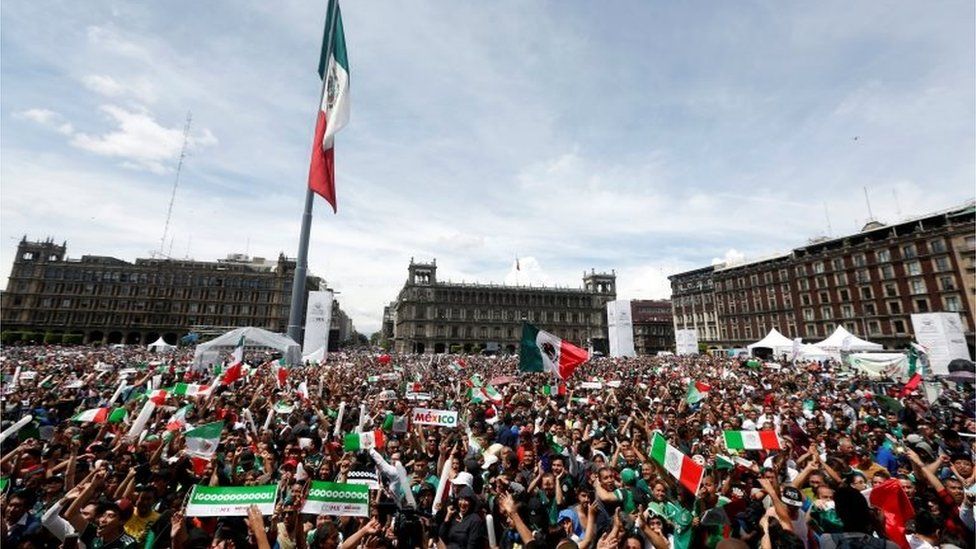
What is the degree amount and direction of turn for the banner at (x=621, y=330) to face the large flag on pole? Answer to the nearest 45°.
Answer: approximately 45° to its right

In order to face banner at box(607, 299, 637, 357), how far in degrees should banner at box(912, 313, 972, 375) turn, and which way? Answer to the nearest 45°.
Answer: approximately 90° to its right

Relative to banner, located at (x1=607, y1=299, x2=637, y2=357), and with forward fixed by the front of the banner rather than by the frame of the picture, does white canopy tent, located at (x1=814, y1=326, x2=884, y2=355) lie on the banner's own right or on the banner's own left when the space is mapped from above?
on the banner's own left

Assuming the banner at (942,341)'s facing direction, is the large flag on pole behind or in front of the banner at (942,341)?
in front

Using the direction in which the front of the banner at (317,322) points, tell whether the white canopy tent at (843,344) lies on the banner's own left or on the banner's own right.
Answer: on the banner's own left

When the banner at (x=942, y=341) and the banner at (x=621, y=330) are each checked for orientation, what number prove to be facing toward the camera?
2

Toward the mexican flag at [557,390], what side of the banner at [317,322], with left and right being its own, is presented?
front

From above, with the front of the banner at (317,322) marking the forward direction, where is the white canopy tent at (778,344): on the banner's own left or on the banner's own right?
on the banner's own left

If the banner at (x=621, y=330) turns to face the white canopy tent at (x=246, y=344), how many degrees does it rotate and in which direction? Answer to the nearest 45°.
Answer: approximately 45° to its right

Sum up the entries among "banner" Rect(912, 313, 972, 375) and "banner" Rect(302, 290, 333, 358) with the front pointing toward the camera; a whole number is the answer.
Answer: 2

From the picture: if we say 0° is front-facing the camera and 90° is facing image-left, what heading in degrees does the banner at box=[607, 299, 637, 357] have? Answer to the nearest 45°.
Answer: approximately 0°

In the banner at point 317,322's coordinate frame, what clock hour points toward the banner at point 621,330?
the banner at point 621,330 is roughly at 9 o'clock from the banner at point 317,322.

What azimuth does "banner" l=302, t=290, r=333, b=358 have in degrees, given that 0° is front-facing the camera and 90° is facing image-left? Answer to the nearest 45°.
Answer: approximately 0°
